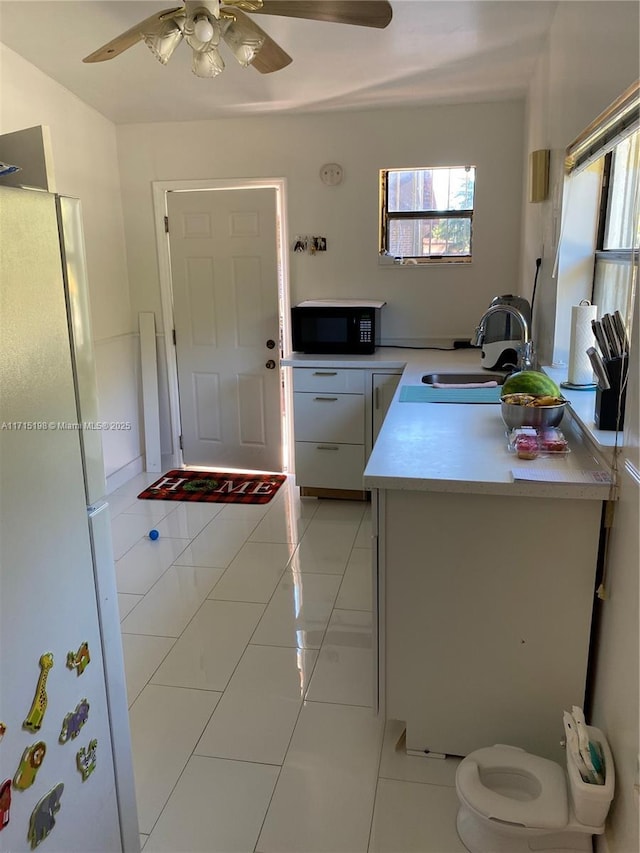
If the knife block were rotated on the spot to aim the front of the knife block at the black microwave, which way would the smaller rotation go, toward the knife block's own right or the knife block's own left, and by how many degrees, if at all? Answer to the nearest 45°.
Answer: approximately 45° to the knife block's own right

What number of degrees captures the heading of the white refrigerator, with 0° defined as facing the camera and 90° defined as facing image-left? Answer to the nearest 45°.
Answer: approximately 270°

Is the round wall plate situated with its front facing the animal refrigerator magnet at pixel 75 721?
yes

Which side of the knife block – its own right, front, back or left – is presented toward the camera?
left

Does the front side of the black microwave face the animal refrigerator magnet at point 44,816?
yes

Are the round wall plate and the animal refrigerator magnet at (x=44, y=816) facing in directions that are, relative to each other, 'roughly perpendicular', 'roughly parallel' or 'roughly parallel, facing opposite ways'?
roughly perpendicular

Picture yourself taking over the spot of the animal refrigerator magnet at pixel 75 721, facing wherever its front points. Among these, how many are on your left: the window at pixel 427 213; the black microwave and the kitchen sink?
3
